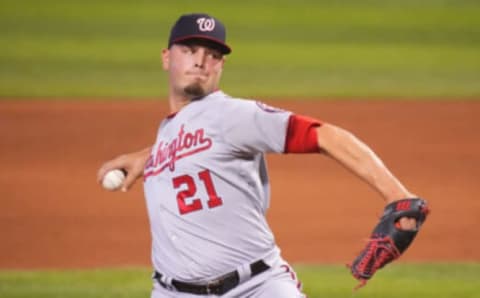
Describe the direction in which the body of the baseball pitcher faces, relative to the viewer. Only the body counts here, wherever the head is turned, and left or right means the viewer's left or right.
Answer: facing the viewer and to the left of the viewer
